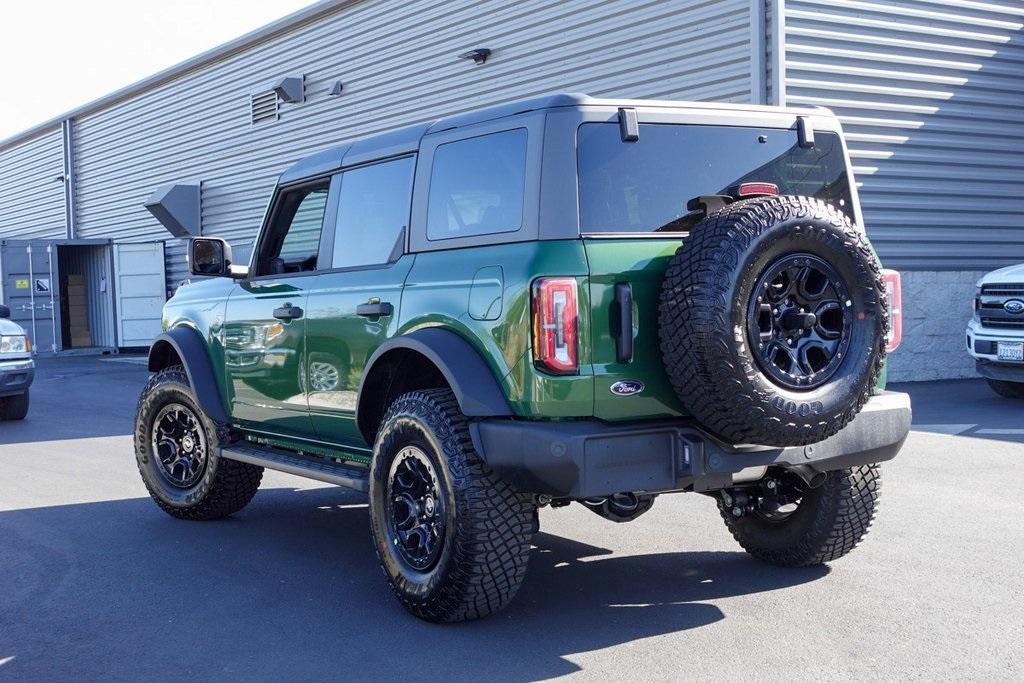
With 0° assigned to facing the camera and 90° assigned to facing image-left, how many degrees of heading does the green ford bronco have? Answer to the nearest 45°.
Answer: approximately 135°

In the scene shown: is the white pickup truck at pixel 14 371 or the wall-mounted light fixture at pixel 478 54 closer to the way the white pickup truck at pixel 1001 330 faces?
the white pickup truck

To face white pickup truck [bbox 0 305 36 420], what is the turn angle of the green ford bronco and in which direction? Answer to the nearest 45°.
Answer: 0° — it already faces it

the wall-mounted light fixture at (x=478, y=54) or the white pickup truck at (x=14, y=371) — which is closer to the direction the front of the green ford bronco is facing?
the white pickup truck

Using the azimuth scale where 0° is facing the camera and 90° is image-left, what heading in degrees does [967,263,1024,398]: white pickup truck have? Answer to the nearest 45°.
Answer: approximately 45°

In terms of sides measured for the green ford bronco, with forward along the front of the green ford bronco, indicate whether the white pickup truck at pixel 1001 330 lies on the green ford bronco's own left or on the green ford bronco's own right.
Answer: on the green ford bronco's own right
